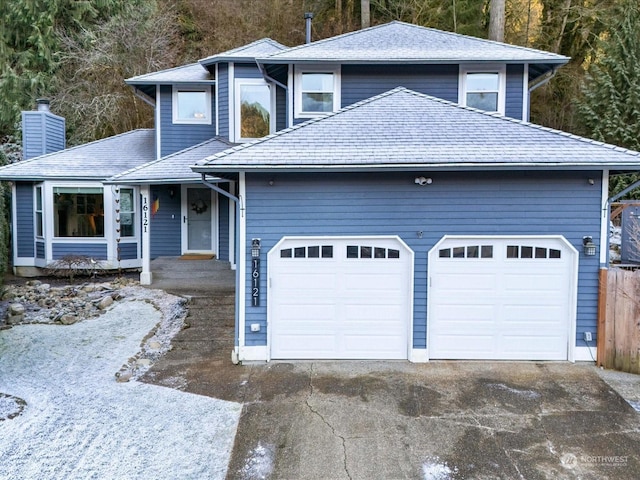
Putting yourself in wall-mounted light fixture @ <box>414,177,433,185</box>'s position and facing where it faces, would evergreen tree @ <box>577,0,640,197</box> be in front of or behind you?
behind

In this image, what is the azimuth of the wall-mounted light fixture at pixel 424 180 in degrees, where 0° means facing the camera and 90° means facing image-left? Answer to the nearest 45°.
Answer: approximately 0°

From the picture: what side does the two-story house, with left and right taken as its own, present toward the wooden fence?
left

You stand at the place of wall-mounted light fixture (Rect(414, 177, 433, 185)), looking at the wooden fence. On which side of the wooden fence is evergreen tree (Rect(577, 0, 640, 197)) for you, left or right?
left

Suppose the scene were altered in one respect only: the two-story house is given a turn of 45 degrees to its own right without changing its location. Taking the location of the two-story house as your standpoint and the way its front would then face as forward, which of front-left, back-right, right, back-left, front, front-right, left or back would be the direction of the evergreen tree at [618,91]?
back
